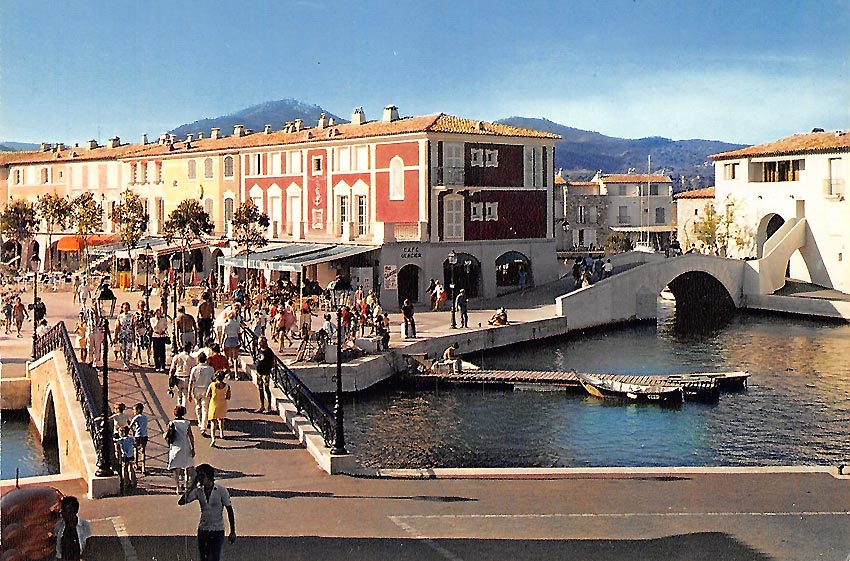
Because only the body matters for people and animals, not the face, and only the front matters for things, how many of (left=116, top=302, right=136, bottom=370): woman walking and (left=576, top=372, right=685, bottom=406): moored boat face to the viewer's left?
1

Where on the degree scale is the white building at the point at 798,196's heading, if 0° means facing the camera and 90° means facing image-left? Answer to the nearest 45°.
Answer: approximately 45°

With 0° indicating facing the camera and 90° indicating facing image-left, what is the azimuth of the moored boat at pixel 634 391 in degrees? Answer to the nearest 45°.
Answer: approximately 90°

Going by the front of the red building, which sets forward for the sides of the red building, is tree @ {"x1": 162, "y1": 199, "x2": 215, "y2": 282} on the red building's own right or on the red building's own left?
on the red building's own right

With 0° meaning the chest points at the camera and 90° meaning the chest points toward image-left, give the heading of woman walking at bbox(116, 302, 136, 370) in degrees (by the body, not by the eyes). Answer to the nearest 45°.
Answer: approximately 0°

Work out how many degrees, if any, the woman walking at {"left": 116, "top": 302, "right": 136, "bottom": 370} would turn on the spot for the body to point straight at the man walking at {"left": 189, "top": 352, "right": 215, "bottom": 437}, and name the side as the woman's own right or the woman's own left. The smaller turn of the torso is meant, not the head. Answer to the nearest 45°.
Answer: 0° — they already face them
